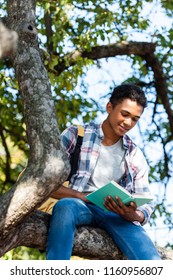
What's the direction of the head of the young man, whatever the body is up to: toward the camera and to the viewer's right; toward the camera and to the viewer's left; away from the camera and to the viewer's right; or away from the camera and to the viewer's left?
toward the camera and to the viewer's right

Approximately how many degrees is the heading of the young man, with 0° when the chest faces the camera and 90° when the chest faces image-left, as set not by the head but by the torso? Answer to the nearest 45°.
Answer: approximately 0°
